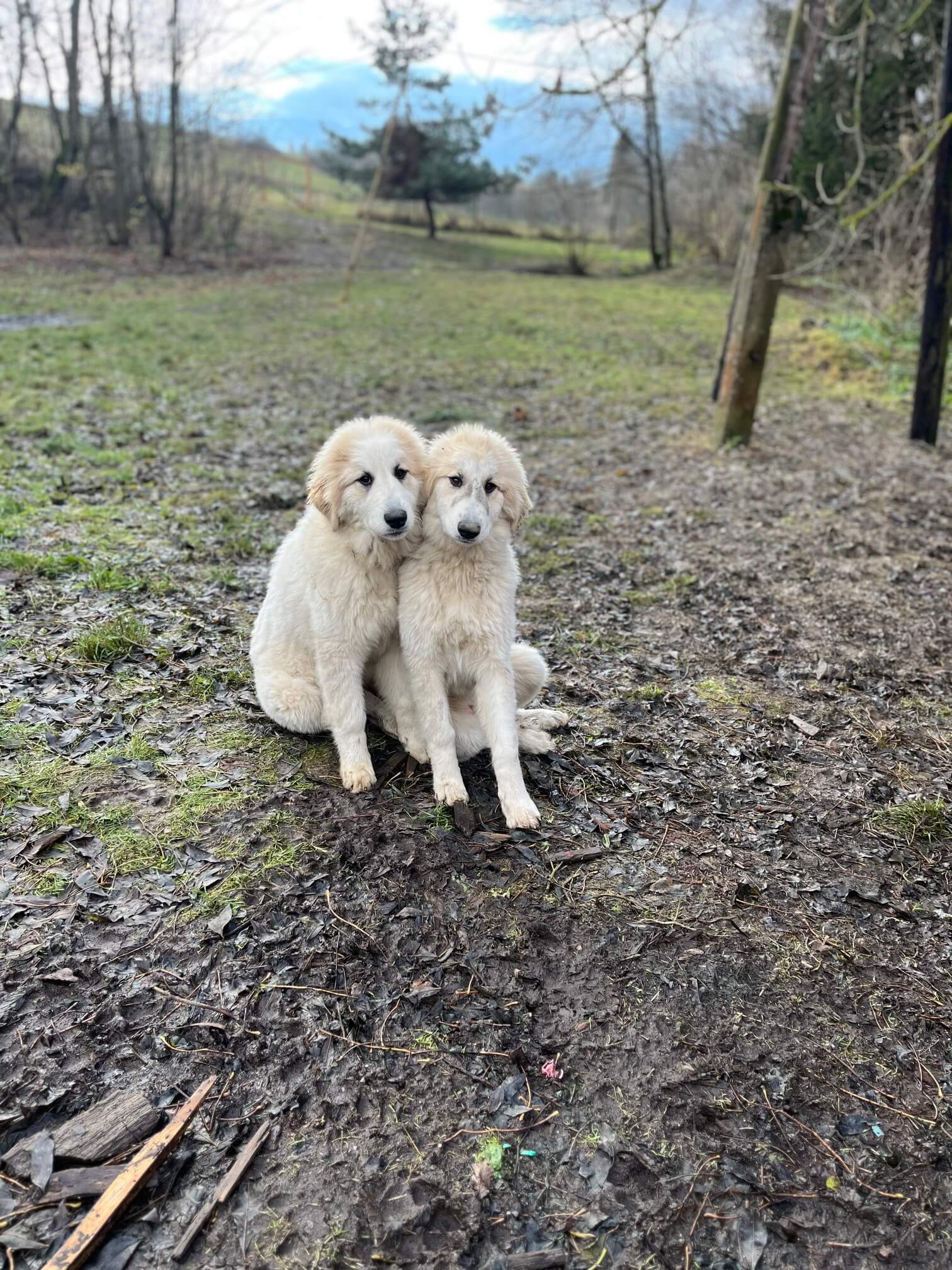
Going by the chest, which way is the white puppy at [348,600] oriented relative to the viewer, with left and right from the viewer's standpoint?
facing the viewer and to the right of the viewer

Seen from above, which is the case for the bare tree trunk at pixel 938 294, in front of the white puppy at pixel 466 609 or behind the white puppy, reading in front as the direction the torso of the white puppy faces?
behind

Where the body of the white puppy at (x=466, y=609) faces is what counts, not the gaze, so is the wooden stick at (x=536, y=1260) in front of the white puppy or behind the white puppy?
in front

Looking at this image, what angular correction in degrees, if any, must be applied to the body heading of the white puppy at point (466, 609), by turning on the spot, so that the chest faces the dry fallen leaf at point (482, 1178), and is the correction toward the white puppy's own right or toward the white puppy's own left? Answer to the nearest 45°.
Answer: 0° — it already faces it

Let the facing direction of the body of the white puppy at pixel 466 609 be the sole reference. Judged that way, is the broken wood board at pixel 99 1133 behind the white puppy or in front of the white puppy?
in front

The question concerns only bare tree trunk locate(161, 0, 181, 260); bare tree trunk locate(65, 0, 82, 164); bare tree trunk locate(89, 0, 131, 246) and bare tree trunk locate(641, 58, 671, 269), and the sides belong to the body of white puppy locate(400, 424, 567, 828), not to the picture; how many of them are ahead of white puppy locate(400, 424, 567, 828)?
0

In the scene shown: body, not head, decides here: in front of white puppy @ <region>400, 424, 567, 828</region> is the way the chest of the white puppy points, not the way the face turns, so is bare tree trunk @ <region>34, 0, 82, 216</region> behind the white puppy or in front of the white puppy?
behind

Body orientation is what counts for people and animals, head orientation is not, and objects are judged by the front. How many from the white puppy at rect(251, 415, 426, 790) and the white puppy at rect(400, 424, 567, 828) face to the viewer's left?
0

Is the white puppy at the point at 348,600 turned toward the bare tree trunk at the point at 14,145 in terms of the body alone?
no

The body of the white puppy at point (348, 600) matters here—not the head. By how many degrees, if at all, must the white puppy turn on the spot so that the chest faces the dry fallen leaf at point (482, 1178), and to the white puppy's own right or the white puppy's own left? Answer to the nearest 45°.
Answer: approximately 45° to the white puppy's own right

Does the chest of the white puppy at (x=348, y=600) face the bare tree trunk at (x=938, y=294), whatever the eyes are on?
no

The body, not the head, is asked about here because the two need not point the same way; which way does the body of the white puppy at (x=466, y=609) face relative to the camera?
toward the camera
